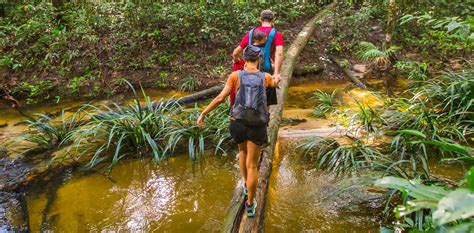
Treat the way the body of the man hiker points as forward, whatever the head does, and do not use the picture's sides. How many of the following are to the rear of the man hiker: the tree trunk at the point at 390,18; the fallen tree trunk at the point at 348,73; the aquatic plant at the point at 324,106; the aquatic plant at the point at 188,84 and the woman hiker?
1

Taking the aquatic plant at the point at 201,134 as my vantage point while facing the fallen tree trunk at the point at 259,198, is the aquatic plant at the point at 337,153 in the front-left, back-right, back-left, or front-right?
front-left

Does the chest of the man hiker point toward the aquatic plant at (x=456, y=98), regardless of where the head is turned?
no

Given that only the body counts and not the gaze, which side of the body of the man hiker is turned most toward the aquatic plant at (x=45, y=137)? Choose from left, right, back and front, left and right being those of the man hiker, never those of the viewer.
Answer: left

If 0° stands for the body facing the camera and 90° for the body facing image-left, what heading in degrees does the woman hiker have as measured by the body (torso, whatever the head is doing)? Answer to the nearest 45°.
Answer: approximately 180°

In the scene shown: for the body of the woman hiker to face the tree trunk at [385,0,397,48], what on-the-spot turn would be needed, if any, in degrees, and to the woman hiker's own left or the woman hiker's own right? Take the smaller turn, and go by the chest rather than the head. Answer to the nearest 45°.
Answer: approximately 45° to the woman hiker's own right

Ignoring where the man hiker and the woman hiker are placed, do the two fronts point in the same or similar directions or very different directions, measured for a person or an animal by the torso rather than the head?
same or similar directions

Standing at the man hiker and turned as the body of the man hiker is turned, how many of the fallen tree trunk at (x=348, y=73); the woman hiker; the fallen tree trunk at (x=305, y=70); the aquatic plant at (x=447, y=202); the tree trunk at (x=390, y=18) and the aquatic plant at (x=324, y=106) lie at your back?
2

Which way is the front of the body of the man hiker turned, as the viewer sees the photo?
away from the camera

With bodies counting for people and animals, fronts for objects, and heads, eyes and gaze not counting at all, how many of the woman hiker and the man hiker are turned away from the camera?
2

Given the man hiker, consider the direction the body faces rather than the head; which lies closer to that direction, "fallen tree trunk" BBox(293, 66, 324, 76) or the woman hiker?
the fallen tree trunk

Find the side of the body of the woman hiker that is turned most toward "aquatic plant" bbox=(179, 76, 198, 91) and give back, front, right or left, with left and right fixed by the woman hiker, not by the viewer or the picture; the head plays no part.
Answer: front

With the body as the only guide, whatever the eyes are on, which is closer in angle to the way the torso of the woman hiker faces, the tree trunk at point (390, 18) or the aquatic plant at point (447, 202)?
the tree trunk

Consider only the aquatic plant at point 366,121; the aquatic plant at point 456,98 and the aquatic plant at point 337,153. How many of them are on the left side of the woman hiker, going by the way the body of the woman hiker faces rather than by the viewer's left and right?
0

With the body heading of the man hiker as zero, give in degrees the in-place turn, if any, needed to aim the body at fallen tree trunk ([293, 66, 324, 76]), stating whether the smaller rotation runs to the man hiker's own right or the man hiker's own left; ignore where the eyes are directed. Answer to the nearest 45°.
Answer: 0° — they already face it
